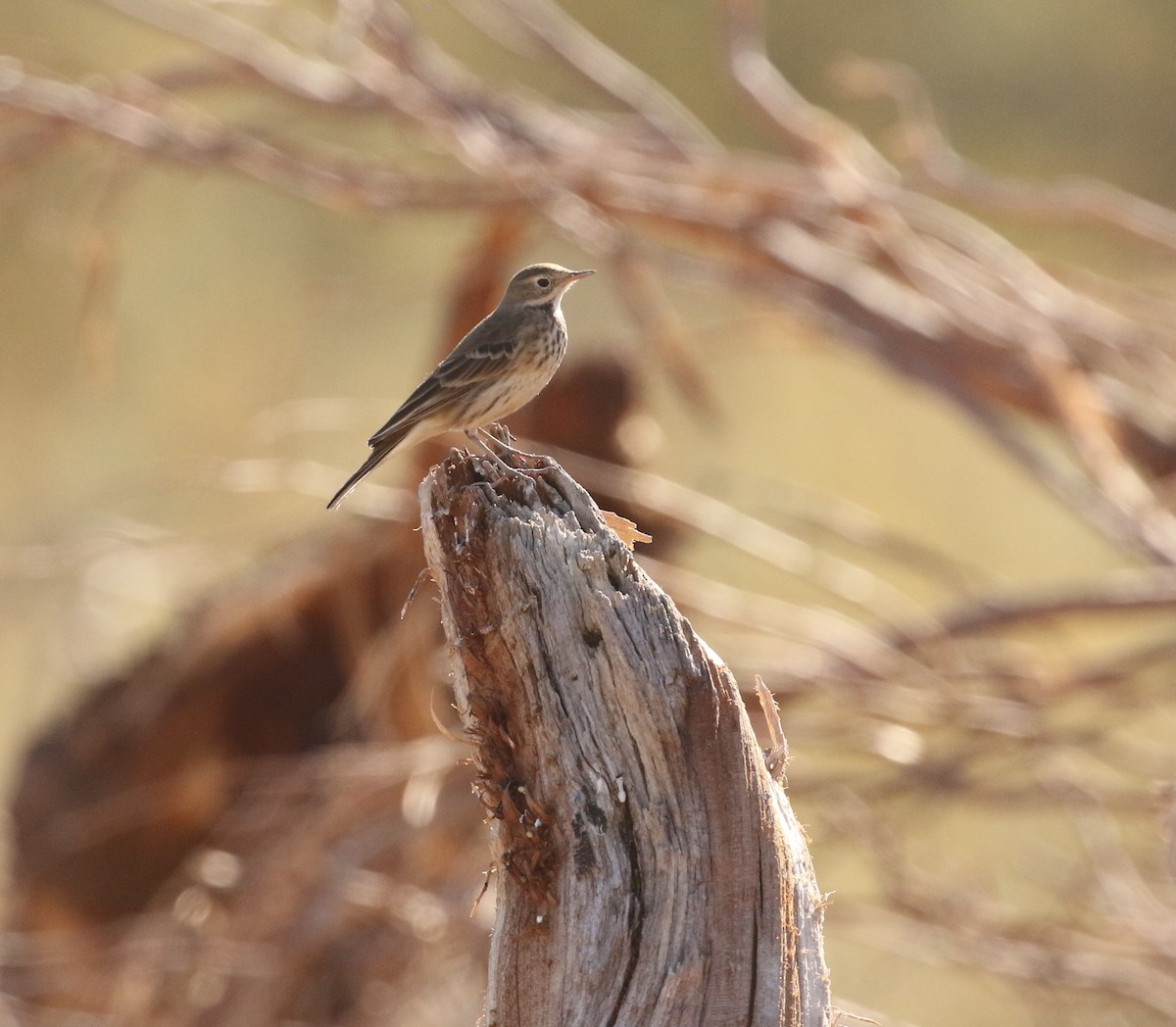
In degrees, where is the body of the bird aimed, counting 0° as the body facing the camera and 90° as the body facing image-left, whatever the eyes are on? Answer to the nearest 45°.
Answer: approximately 270°
